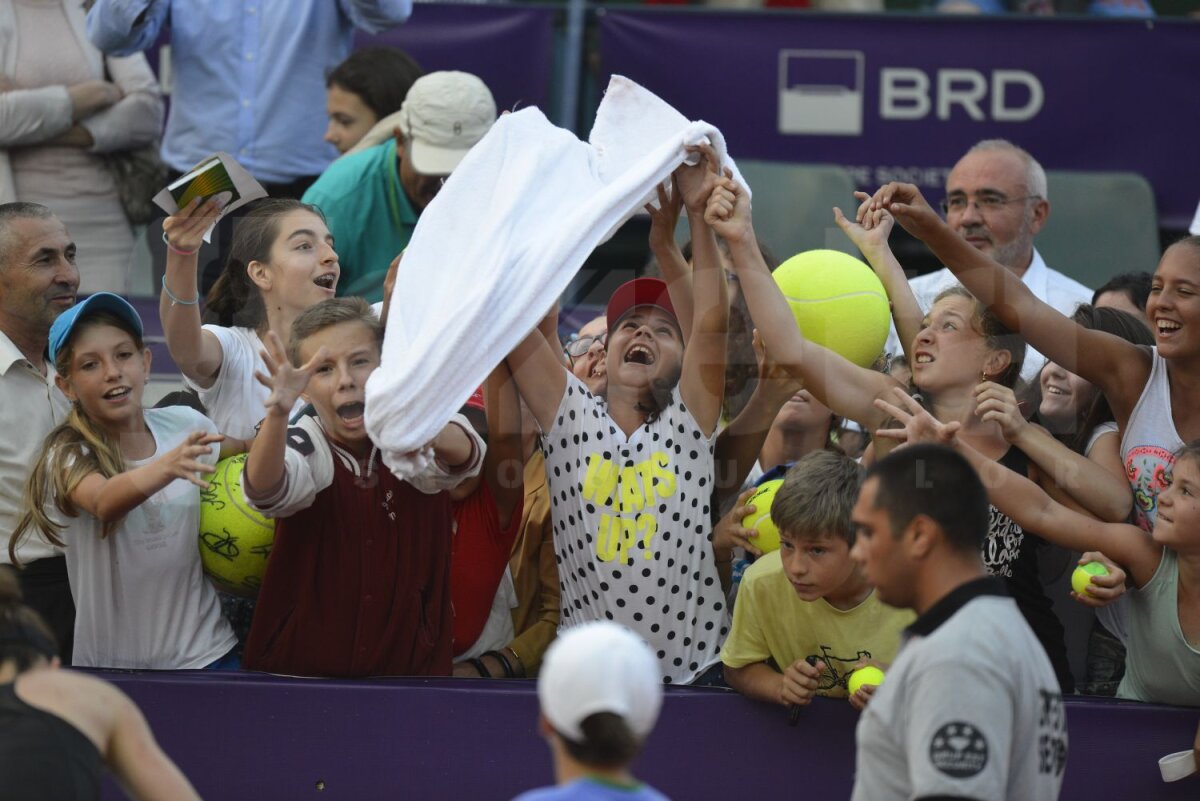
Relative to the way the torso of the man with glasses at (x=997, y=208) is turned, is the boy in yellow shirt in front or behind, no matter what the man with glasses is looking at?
in front

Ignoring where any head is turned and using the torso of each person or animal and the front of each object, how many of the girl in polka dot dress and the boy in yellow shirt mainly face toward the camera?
2

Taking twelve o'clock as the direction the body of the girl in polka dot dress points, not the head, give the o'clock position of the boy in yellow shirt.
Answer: The boy in yellow shirt is roughly at 10 o'clock from the girl in polka dot dress.

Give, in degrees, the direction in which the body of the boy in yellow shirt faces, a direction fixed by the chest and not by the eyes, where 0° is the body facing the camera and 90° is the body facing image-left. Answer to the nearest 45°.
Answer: approximately 0°

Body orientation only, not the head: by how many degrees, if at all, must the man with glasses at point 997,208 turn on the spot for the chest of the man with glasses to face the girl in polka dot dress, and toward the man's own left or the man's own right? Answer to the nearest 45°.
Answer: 0° — they already face them
